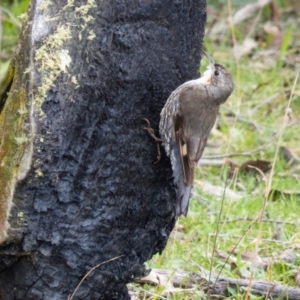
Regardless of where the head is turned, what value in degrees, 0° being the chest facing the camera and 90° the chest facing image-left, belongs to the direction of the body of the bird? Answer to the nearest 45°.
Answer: approximately 90°
